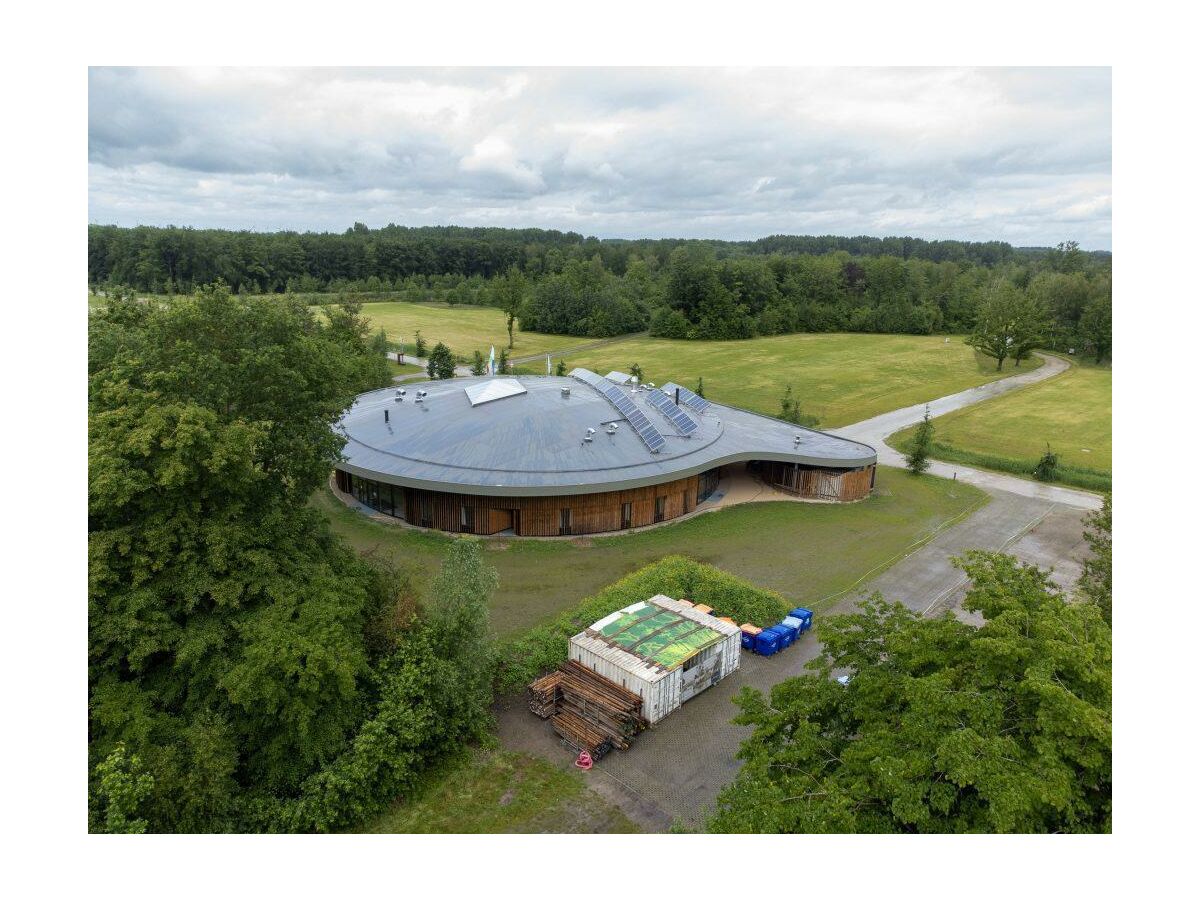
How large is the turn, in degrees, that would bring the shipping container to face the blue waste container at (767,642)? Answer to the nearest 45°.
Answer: approximately 90° to its left

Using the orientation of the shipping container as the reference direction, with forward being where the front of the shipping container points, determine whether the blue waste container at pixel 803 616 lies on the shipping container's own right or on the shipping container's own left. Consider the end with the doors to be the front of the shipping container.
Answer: on the shipping container's own left

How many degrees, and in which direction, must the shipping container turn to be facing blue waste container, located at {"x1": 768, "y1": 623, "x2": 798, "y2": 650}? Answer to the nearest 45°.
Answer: approximately 90° to its left

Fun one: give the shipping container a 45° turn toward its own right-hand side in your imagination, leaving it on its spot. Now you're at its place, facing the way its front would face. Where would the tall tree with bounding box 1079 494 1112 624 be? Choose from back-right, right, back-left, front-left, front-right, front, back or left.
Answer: left

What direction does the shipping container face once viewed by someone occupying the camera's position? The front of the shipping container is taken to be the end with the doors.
facing the viewer and to the right of the viewer

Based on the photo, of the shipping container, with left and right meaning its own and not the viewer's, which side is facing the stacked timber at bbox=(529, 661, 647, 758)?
right
